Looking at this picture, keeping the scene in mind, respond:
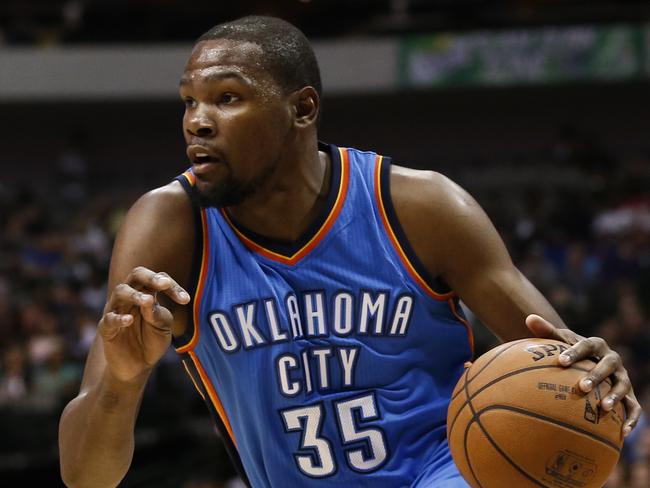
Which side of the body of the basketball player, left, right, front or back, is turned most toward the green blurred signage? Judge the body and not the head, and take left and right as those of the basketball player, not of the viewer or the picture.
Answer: back

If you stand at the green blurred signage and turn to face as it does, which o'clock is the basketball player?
The basketball player is roughly at 12 o'clock from the green blurred signage.

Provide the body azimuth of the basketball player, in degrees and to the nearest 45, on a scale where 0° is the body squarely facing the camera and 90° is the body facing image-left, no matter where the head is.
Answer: approximately 0°

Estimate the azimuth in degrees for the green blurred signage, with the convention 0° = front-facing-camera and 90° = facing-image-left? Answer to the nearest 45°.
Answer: approximately 0°

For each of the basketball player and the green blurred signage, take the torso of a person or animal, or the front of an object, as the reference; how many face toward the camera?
2
